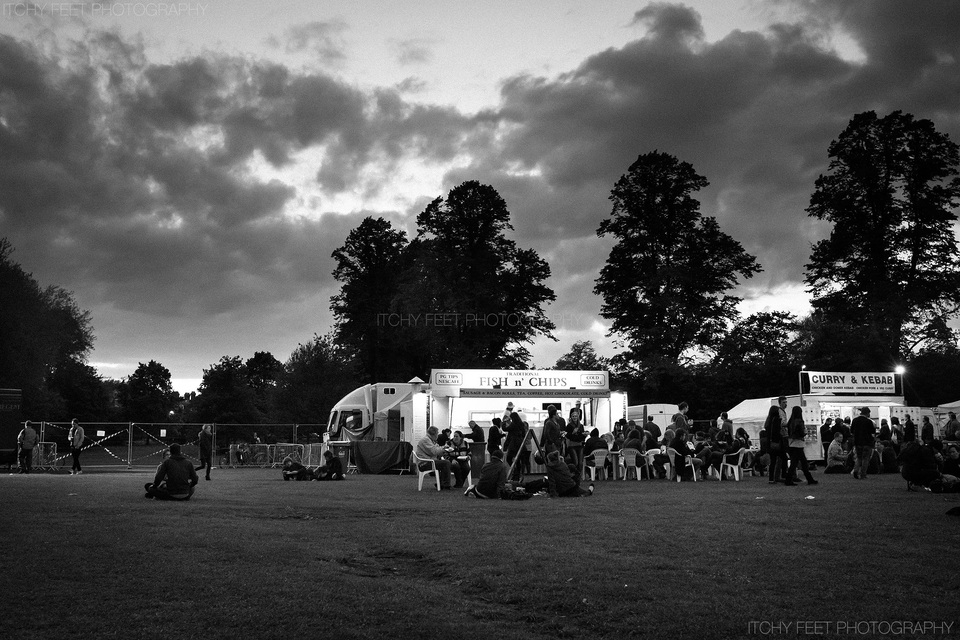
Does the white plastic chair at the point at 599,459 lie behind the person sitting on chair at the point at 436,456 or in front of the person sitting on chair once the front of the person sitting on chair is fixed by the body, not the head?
in front

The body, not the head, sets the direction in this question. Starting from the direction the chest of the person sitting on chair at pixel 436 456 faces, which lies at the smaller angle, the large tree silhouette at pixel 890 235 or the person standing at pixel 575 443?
the person standing

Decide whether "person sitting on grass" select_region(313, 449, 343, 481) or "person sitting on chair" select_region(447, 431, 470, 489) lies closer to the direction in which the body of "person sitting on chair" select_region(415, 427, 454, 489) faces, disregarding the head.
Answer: the person sitting on chair

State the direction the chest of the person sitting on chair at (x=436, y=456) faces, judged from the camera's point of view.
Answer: to the viewer's right

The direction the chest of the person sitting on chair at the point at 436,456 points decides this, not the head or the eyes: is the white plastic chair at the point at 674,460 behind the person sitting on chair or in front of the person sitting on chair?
in front

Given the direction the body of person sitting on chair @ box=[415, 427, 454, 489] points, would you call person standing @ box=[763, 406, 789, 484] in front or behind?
in front

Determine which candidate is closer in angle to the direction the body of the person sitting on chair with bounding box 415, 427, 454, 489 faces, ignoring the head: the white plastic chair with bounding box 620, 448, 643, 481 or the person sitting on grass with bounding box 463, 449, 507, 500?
the white plastic chair
